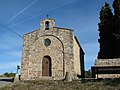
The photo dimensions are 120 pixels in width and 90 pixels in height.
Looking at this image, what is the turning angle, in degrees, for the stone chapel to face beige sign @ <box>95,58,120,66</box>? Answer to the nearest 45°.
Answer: approximately 90° to its left

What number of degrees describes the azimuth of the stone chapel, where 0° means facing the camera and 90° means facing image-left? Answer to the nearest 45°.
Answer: approximately 0°

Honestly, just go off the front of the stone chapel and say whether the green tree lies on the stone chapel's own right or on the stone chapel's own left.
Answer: on the stone chapel's own left
